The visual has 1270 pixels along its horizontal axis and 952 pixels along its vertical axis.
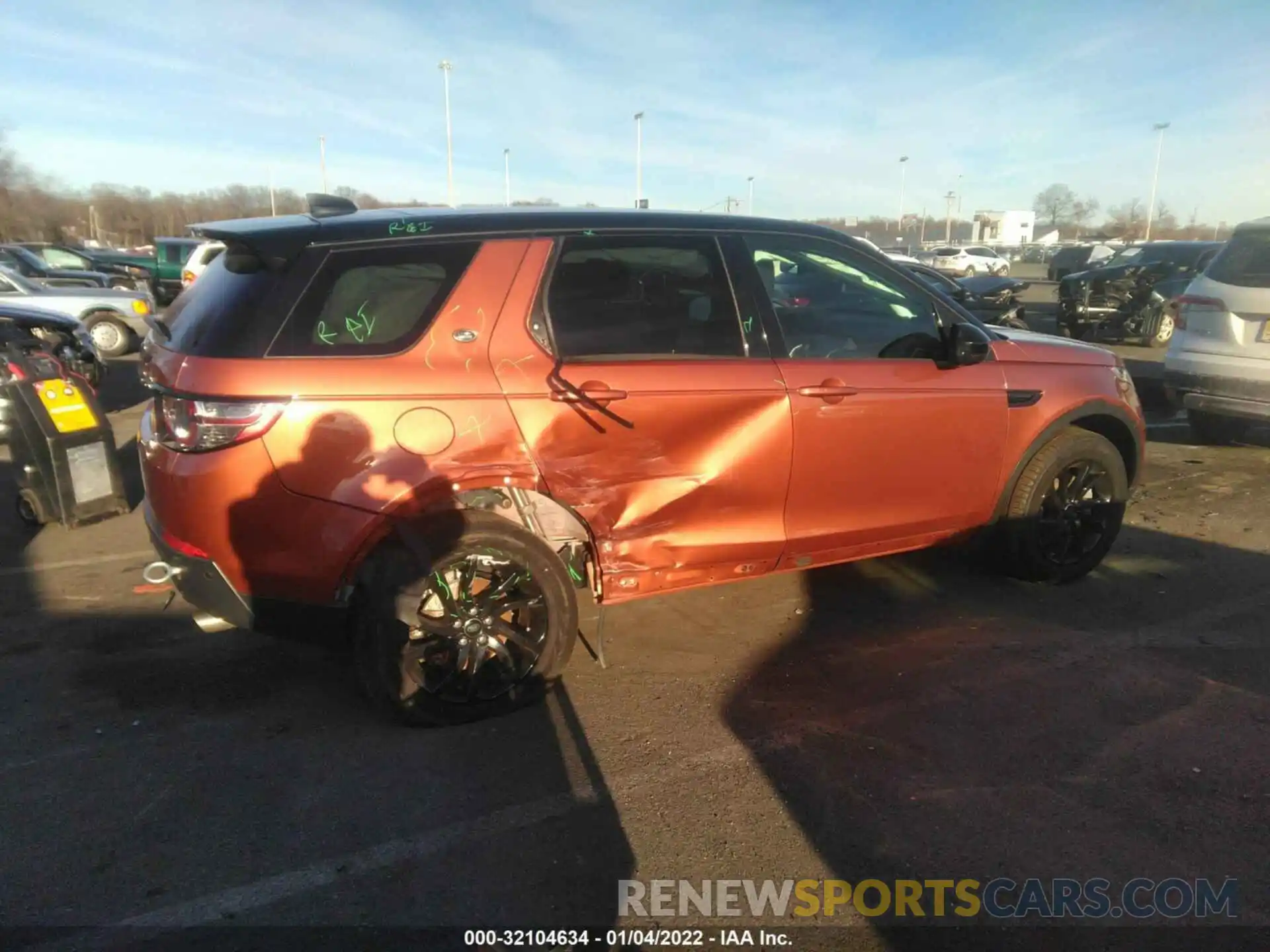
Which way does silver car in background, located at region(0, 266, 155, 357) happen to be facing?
to the viewer's right

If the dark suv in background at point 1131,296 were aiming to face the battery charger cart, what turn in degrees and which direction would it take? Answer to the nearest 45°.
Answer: approximately 45° to its left

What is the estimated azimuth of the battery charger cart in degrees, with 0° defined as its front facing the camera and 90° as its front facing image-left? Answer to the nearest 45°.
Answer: approximately 315°

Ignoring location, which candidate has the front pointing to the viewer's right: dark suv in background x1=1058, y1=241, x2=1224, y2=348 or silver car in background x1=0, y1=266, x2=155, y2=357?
the silver car in background

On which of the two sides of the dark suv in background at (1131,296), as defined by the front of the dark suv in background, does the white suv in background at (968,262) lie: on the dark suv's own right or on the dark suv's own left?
on the dark suv's own right

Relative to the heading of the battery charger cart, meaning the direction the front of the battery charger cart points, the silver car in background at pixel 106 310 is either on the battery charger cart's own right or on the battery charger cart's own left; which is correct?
on the battery charger cart's own left

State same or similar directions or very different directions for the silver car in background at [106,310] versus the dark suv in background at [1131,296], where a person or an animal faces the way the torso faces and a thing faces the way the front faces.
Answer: very different directions

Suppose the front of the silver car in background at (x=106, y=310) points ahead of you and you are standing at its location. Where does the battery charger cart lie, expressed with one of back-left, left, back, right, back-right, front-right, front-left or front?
right

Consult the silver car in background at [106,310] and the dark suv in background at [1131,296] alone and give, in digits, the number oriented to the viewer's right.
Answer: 1

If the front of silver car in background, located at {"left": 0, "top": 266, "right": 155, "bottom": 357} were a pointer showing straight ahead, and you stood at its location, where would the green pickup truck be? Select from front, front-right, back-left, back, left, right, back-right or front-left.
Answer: left
